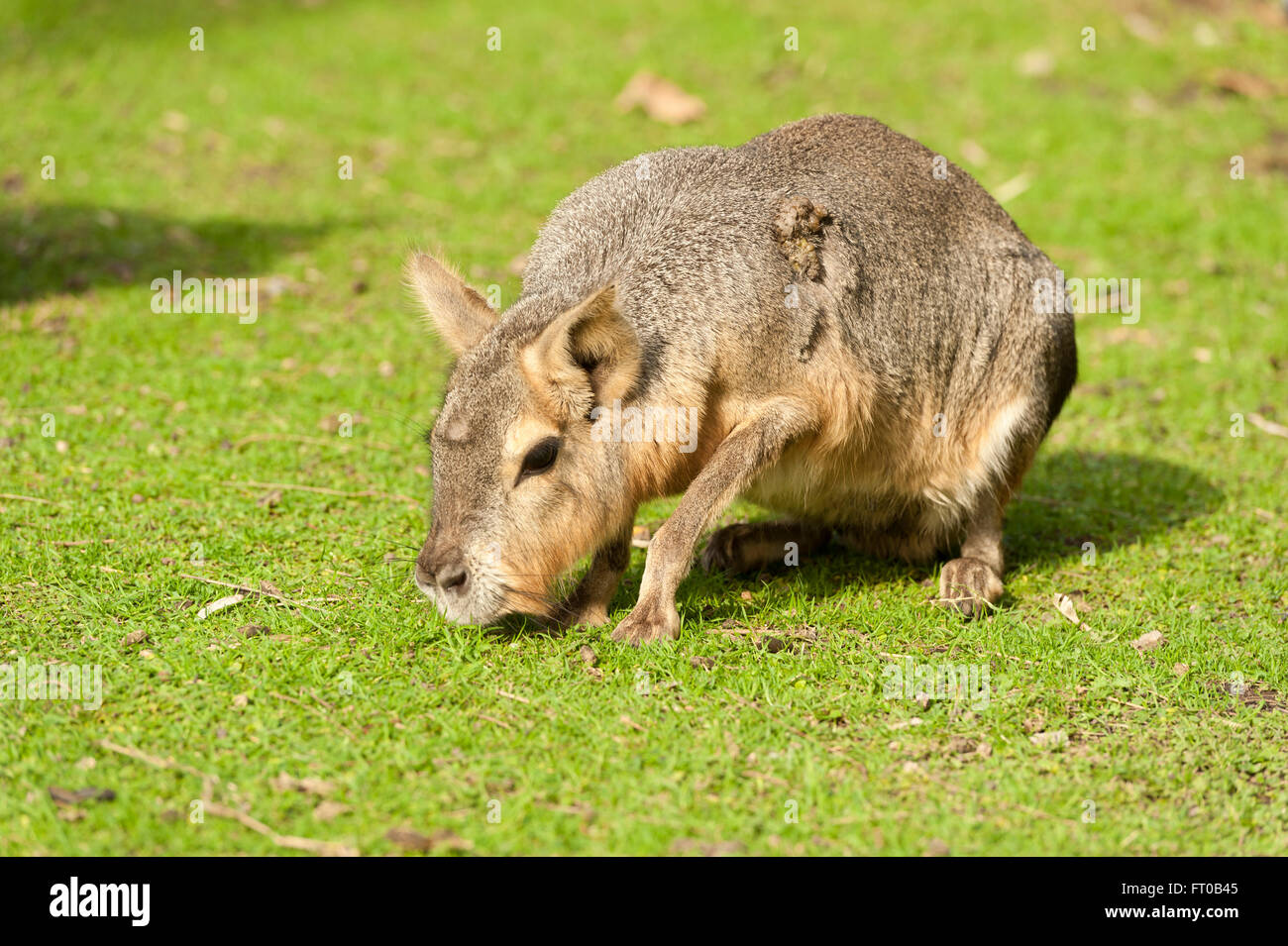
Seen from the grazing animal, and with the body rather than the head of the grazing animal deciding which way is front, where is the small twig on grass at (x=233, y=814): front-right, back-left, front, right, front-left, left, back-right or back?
front

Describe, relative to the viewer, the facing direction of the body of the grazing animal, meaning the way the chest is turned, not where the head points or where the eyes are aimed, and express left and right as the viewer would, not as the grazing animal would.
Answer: facing the viewer and to the left of the viewer

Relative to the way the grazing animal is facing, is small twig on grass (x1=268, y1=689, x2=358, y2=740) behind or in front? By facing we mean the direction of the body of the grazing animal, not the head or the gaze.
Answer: in front

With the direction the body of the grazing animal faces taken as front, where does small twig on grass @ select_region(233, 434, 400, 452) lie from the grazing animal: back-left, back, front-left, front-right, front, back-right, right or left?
right

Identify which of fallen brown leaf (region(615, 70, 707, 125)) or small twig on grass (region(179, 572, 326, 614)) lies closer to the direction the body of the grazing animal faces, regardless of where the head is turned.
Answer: the small twig on grass

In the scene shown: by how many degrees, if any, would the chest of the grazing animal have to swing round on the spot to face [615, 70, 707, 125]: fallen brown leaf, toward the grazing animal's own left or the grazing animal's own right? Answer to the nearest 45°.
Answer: approximately 135° to the grazing animal's own right

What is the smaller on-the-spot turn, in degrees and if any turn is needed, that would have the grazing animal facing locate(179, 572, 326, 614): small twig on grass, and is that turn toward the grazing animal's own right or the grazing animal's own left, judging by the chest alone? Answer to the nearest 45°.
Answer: approximately 45° to the grazing animal's own right

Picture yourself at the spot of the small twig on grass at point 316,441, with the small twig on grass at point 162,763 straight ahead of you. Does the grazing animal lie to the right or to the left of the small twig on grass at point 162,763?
left

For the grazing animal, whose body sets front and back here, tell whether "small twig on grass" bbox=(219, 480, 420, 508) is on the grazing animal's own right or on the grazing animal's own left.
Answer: on the grazing animal's own right

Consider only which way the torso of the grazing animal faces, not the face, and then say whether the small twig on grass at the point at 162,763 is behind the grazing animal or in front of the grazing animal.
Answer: in front

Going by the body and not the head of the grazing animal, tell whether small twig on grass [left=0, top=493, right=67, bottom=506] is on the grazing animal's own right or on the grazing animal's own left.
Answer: on the grazing animal's own right

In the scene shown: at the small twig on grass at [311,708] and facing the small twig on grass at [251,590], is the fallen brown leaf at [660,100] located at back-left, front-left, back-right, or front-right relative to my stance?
front-right
